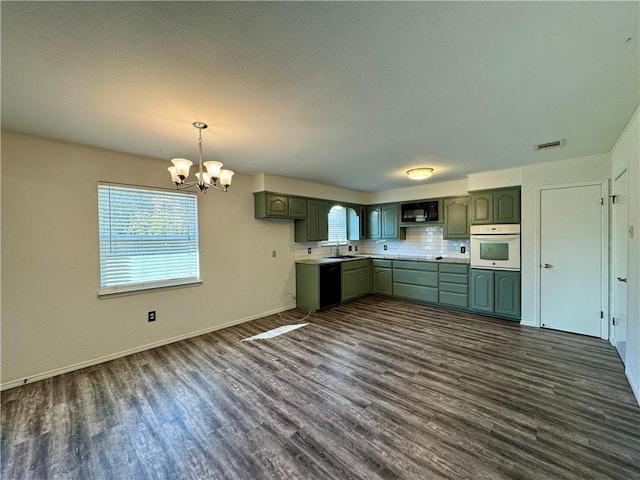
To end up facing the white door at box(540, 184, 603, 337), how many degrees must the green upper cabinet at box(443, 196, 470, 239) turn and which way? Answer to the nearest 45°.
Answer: approximately 45° to its left

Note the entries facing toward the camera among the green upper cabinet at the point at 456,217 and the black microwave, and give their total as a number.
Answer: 2

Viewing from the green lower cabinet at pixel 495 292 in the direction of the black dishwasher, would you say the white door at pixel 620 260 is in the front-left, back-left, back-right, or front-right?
back-left

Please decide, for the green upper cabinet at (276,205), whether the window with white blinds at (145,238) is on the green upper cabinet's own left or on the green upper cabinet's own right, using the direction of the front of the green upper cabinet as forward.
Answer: on the green upper cabinet's own right

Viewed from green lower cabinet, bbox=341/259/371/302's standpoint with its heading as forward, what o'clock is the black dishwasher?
The black dishwasher is roughly at 3 o'clock from the green lower cabinet.

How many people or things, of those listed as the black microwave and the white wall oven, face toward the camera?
2

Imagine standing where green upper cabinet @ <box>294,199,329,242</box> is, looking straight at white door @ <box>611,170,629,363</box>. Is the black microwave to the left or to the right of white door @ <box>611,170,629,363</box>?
left

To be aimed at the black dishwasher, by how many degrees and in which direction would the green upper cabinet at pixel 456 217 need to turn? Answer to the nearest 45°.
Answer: approximately 45° to its right

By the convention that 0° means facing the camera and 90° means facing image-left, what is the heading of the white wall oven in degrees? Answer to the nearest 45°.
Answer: approximately 0°

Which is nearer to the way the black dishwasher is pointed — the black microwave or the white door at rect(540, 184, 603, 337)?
the white door

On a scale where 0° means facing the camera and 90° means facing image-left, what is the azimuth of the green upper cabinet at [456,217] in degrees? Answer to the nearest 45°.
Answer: approximately 0°

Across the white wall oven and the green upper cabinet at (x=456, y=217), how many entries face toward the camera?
2

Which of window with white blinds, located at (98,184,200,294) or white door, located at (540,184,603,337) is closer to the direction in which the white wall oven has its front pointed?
the window with white blinds
